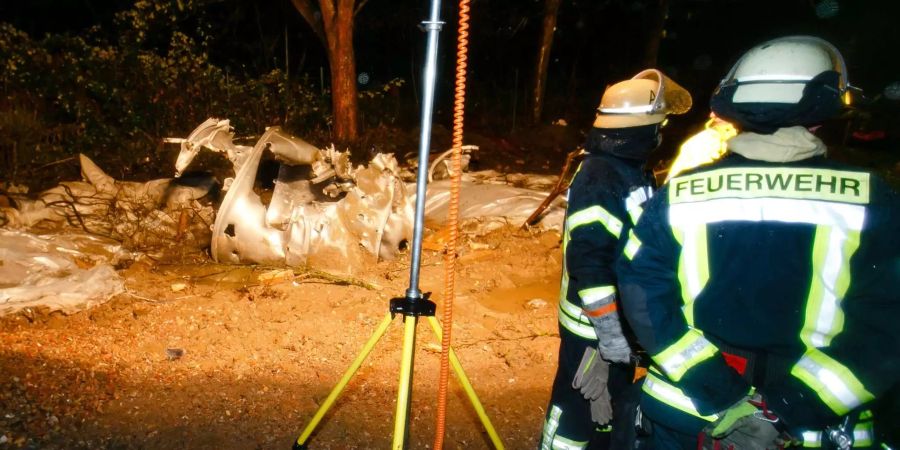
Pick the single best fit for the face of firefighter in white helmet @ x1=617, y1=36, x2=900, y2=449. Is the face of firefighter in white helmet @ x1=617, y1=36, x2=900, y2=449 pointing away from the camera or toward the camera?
away from the camera

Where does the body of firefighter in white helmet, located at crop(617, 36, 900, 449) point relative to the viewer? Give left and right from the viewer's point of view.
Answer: facing away from the viewer

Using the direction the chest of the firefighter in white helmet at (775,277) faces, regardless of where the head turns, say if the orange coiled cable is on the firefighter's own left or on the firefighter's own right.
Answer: on the firefighter's own left

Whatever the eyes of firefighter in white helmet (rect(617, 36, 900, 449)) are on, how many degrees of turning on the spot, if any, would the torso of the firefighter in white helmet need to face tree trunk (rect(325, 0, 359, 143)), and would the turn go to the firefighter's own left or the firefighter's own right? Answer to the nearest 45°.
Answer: approximately 45° to the firefighter's own left

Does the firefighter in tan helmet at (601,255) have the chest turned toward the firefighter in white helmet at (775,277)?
no

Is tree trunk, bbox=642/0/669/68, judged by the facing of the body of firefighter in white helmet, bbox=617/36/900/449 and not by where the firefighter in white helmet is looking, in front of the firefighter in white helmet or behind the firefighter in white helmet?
in front

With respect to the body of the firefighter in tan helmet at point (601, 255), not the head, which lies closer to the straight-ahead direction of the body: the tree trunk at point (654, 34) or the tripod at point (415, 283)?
the tree trunk

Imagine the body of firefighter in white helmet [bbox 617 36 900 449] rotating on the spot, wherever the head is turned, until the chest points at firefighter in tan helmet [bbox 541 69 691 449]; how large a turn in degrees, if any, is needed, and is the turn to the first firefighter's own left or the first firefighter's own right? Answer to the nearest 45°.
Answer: approximately 45° to the first firefighter's own left

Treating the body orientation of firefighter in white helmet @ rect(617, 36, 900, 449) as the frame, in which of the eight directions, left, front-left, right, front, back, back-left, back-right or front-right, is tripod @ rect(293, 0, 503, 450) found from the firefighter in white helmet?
left
